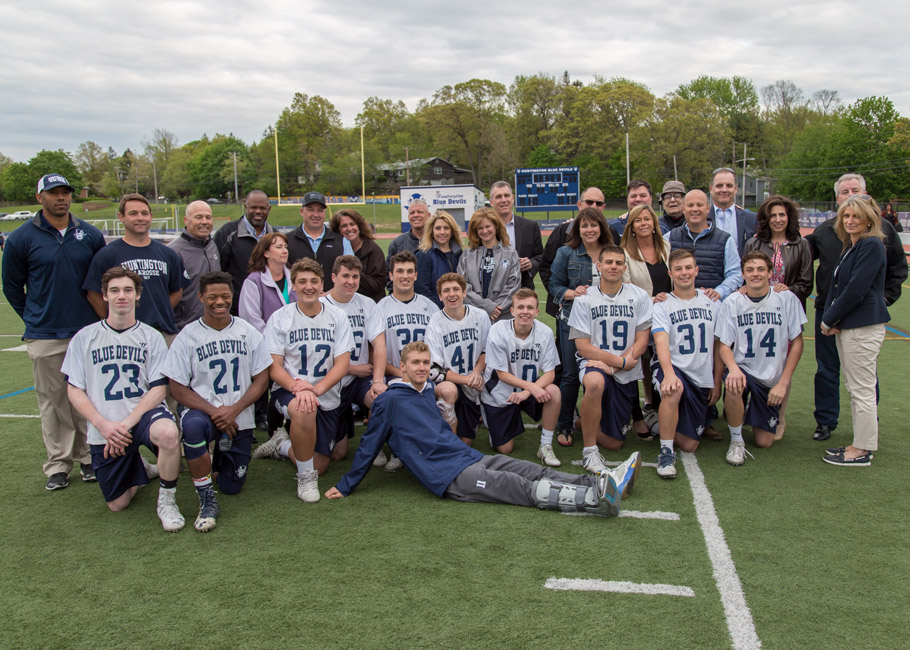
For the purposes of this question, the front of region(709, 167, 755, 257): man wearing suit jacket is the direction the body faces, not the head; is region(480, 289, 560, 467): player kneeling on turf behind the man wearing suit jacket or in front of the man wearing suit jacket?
in front

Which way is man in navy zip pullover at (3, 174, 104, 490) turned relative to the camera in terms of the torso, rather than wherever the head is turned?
toward the camera

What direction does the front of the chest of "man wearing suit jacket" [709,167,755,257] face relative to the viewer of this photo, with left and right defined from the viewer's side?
facing the viewer

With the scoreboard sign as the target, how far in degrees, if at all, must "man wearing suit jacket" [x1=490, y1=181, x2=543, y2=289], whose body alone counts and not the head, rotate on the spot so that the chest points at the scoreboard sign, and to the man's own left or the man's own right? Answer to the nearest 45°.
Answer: approximately 180°

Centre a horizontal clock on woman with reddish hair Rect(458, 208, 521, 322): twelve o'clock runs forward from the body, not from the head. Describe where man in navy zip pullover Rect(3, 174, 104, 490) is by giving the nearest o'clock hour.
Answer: The man in navy zip pullover is roughly at 2 o'clock from the woman with reddish hair.

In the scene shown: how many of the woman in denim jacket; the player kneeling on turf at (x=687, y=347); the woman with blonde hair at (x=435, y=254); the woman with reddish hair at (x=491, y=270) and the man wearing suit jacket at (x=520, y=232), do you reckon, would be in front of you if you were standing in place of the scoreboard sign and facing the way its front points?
5

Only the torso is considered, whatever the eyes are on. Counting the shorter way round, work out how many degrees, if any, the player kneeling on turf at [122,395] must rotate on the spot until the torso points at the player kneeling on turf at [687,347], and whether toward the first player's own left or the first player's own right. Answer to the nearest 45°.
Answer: approximately 90° to the first player's own left

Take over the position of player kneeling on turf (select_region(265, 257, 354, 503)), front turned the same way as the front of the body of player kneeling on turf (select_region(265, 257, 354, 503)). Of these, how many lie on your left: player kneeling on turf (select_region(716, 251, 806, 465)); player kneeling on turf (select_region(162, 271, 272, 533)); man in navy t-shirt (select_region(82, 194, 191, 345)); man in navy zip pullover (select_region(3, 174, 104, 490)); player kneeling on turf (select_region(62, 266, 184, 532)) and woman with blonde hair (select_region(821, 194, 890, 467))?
2

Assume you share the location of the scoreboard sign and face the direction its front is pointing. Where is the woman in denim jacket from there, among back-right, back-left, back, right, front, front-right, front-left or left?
front

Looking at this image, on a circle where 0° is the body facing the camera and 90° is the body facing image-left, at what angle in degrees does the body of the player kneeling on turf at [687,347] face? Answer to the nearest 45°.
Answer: approximately 0°

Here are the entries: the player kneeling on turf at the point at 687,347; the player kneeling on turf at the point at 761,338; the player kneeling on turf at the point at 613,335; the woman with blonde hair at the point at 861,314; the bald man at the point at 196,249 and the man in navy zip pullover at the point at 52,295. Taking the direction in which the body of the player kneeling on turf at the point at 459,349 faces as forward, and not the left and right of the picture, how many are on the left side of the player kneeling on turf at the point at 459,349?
4

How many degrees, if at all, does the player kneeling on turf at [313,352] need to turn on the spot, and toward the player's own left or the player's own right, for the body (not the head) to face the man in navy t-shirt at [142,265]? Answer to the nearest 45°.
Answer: approximately 90° to the player's own right
